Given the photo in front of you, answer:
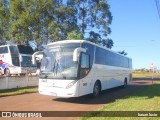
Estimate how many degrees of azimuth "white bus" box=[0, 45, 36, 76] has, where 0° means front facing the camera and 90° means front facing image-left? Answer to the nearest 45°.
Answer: approximately 315°

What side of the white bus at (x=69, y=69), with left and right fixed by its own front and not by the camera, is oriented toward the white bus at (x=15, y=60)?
right

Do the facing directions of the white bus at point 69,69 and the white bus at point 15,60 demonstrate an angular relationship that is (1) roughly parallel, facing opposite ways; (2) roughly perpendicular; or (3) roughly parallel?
roughly perpendicular

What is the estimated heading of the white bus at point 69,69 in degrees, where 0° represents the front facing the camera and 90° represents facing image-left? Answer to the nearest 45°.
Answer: approximately 45°
